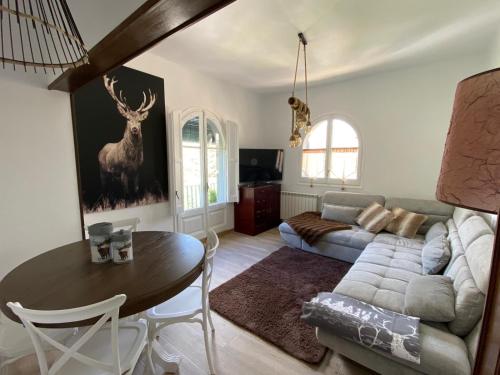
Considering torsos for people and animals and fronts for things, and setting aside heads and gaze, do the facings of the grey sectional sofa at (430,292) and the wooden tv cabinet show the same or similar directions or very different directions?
very different directions

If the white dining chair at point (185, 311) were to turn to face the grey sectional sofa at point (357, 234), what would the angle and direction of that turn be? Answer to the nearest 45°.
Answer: approximately 135° to its right

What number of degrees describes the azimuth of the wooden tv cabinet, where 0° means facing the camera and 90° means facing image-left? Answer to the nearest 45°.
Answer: approximately 315°

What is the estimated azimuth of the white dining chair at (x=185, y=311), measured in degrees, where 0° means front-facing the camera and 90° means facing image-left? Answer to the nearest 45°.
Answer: approximately 90°

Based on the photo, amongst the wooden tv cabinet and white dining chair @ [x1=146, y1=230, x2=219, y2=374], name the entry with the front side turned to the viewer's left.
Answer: the white dining chair

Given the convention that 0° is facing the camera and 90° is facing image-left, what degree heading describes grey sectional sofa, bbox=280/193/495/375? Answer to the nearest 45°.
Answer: approximately 90°

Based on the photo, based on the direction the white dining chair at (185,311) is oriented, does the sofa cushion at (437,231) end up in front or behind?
behind

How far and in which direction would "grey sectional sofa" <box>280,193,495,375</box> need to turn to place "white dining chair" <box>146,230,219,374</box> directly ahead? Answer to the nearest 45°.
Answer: approximately 45° to its left

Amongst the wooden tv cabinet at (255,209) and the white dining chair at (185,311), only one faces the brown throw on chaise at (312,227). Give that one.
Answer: the wooden tv cabinet

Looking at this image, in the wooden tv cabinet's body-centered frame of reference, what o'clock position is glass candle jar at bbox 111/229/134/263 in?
The glass candle jar is roughly at 2 o'clock from the wooden tv cabinet.

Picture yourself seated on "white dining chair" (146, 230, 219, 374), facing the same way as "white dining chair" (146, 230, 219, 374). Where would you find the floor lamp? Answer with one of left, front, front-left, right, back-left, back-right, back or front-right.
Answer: back-left
